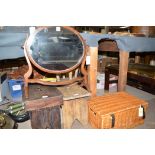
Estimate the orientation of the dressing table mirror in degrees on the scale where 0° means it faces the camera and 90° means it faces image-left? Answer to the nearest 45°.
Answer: approximately 0°

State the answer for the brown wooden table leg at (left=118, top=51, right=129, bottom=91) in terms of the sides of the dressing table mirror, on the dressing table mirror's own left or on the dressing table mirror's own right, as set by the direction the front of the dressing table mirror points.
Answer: on the dressing table mirror's own left
